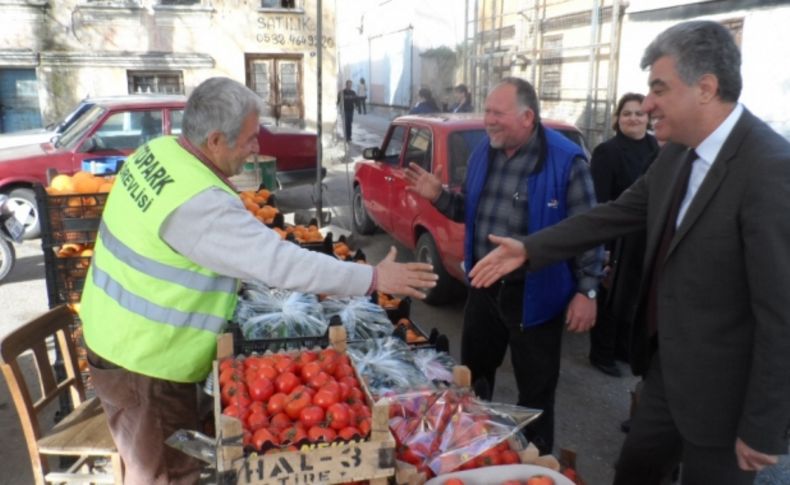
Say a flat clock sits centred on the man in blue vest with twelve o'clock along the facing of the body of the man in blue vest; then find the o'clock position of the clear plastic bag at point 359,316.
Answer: The clear plastic bag is roughly at 1 o'clock from the man in blue vest.

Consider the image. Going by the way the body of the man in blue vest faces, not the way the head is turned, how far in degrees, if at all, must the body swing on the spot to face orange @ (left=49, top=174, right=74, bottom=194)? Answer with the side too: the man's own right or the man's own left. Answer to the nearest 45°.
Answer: approximately 45° to the man's own right

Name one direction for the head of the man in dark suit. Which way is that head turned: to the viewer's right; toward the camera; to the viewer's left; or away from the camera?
to the viewer's left

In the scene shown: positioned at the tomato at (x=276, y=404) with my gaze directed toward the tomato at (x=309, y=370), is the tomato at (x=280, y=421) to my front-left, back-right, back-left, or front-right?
back-right

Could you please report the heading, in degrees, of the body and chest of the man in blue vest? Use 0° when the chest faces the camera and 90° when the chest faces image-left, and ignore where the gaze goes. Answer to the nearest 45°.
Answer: approximately 45°

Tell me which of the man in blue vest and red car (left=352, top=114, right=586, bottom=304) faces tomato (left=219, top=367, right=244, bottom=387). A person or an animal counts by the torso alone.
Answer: the man in blue vest

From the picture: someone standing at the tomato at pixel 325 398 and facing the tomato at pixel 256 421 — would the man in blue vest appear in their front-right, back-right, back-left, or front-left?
back-right

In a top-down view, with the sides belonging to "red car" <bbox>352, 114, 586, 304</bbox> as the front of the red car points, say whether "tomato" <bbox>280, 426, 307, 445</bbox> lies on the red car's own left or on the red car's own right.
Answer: on the red car's own left
